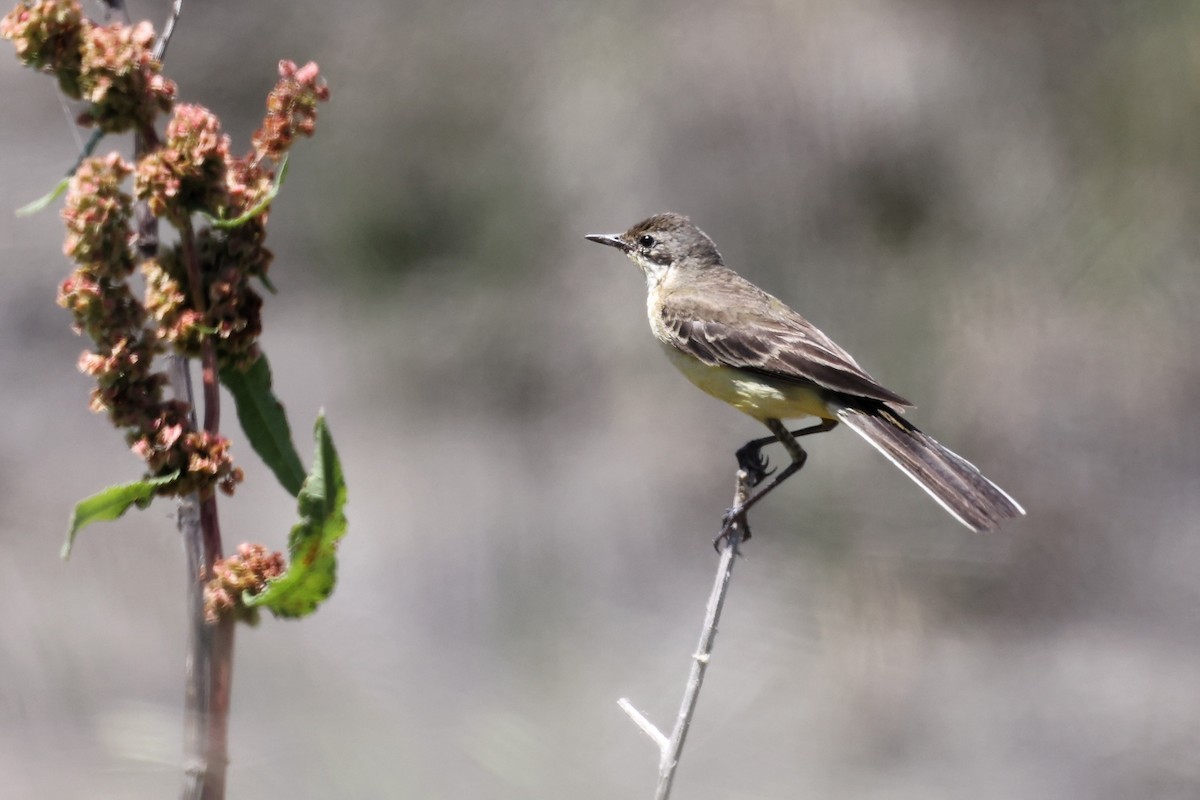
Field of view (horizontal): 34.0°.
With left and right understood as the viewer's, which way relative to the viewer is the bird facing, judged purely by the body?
facing to the left of the viewer
